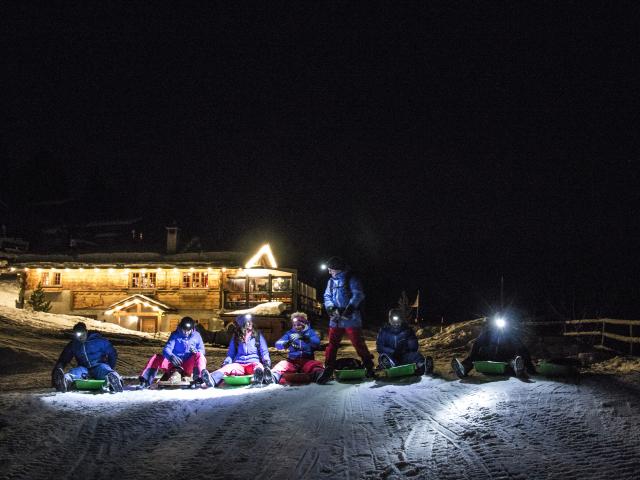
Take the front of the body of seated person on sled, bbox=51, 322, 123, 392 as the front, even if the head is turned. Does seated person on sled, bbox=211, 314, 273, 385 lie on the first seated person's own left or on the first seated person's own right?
on the first seated person's own left

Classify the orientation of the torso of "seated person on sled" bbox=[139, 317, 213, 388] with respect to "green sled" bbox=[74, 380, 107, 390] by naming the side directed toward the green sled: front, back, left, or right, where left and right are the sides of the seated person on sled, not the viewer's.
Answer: right

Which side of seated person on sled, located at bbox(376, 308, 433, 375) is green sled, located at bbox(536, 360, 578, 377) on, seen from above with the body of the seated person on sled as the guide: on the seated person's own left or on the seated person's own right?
on the seated person's own left

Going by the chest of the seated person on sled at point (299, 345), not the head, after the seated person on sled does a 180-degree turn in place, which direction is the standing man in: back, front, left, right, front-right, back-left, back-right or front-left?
right

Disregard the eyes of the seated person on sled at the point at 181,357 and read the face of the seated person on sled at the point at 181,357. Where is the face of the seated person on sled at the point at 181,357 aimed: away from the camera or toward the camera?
toward the camera

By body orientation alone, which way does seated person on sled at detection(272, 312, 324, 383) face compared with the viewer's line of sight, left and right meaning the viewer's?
facing the viewer

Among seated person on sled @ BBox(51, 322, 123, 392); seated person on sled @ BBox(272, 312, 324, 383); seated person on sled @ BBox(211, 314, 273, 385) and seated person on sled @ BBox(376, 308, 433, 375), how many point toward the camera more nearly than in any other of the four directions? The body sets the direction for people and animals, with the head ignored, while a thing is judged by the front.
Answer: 4

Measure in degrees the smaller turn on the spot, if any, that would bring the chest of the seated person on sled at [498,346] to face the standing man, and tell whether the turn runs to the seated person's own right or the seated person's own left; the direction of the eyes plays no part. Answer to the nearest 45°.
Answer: approximately 90° to the seated person's own right

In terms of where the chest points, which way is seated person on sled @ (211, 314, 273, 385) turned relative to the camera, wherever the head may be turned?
toward the camera

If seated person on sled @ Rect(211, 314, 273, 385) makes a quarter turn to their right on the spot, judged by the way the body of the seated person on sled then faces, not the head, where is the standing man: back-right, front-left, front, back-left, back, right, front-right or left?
back

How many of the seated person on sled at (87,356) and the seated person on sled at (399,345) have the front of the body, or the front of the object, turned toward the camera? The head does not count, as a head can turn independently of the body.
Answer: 2

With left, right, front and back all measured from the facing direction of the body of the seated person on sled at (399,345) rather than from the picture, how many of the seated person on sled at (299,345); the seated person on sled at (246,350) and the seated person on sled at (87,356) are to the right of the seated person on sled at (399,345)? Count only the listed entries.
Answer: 3

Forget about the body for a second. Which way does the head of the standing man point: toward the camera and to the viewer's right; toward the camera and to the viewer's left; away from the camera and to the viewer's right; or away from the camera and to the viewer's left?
toward the camera and to the viewer's left
